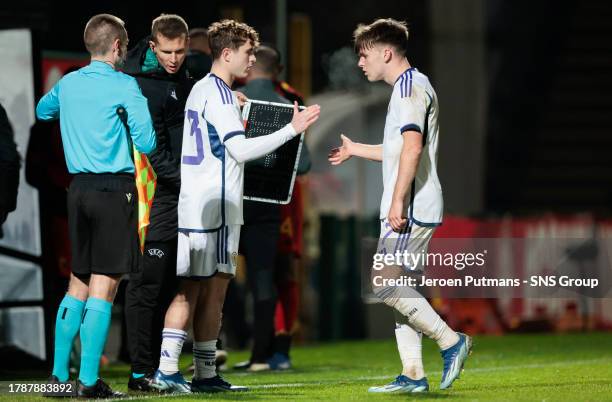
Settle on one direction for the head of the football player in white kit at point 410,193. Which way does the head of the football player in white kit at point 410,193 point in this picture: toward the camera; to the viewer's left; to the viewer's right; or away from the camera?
to the viewer's left

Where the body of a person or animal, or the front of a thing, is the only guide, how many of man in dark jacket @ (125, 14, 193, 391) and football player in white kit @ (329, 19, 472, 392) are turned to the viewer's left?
1

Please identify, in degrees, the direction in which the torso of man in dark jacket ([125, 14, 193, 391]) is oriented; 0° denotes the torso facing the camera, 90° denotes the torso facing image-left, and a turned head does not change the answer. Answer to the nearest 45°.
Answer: approximately 315°

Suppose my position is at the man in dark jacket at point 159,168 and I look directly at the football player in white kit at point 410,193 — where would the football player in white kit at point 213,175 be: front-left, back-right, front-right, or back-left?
front-right

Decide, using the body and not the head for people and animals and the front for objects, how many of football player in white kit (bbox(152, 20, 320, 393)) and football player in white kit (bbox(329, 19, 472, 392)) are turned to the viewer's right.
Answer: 1

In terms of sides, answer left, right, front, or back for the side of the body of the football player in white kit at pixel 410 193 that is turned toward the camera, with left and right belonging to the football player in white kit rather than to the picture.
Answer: left

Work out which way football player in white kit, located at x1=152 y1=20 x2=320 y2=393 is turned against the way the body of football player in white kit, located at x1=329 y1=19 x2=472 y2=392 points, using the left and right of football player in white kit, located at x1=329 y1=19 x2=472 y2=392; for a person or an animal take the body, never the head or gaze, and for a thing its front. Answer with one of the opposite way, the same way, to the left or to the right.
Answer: the opposite way

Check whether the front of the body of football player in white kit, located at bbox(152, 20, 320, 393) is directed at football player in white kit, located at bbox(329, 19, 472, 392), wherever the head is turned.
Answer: yes

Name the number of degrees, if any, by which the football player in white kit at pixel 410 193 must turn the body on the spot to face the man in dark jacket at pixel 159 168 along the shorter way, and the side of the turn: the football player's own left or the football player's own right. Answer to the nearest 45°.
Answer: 0° — they already face them

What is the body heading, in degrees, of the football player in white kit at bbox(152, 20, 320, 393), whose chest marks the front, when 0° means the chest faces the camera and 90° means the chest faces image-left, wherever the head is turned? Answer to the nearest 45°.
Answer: approximately 270°

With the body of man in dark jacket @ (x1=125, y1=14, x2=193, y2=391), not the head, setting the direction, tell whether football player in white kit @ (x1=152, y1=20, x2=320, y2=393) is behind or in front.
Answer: in front

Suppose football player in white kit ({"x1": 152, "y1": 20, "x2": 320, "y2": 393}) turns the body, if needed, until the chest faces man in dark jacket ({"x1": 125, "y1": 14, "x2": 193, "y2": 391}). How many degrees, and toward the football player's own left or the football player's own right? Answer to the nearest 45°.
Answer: approximately 135° to the football player's own left

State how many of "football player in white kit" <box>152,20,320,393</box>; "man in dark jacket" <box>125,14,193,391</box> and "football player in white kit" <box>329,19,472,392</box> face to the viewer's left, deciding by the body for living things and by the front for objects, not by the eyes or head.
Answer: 1

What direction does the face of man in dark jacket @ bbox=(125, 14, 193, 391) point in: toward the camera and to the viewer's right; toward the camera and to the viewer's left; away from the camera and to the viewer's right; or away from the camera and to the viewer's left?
toward the camera and to the viewer's right
